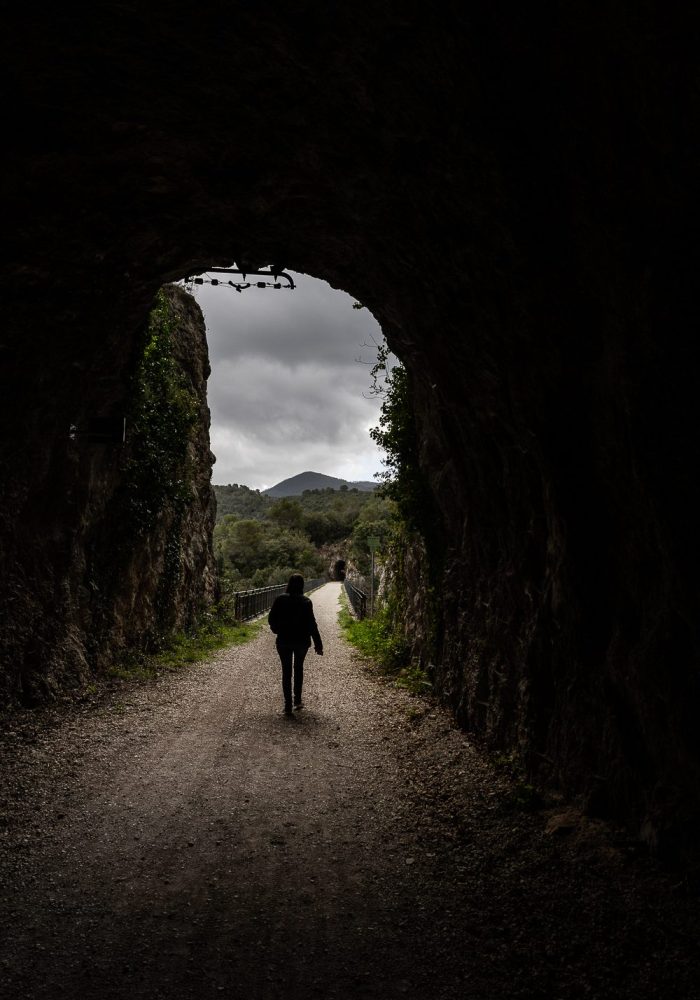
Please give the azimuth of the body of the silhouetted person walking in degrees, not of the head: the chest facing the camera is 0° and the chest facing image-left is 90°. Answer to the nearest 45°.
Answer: approximately 180°

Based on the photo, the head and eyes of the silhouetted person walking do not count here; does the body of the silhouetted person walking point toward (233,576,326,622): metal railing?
yes

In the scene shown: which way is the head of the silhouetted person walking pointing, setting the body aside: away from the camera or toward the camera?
away from the camera
